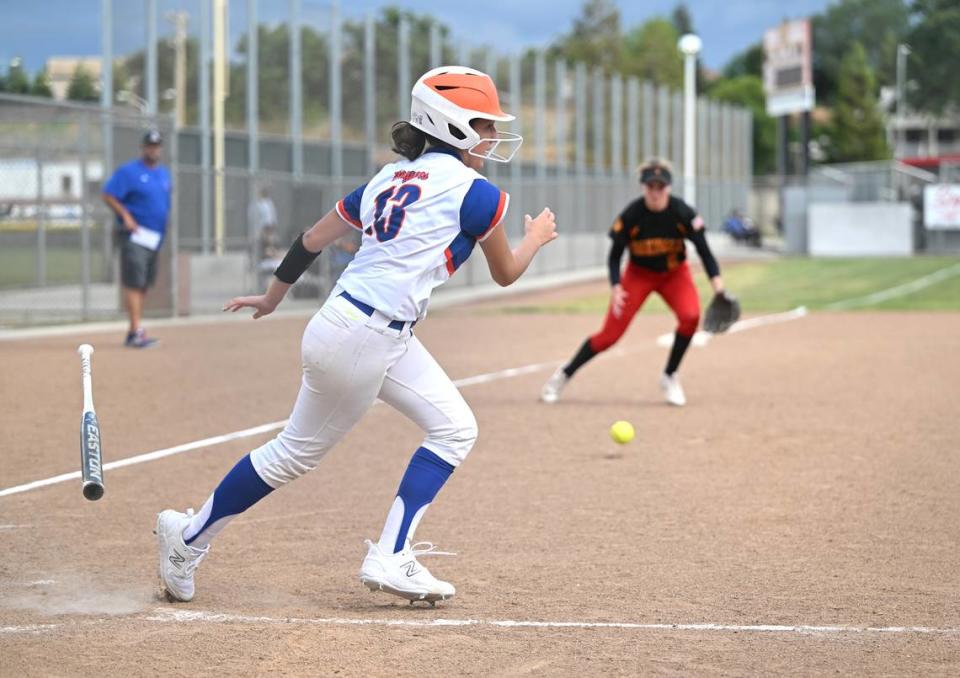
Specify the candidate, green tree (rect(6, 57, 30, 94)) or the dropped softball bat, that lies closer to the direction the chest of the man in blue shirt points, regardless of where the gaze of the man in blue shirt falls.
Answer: the dropped softball bat

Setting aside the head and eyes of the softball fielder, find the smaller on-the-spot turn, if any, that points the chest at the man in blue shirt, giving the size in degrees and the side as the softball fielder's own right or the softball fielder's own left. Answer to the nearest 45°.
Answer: approximately 135° to the softball fielder's own right

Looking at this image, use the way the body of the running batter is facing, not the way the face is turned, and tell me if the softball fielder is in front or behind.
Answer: in front

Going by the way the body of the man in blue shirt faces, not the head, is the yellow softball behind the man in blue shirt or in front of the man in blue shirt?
in front

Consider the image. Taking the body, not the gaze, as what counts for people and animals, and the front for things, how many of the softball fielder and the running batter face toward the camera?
1

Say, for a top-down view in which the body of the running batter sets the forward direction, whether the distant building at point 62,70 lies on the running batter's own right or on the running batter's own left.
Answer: on the running batter's own left

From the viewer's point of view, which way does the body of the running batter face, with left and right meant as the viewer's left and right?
facing away from the viewer and to the right of the viewer
